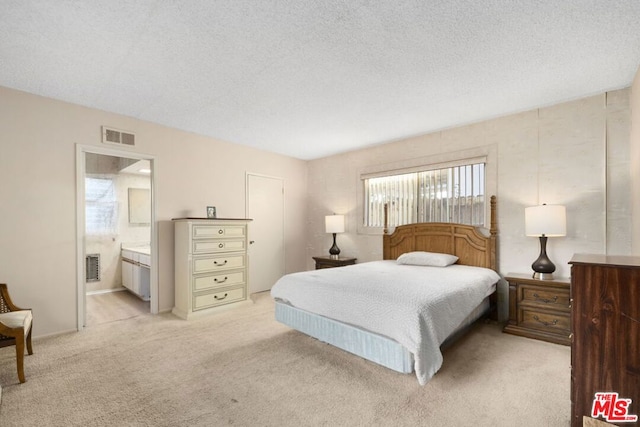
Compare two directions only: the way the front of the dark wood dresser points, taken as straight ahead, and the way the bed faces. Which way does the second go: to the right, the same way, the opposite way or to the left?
to the left

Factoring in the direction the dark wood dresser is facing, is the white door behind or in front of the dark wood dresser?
in front

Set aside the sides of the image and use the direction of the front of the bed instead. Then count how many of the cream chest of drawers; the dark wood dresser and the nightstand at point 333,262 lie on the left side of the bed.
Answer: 1

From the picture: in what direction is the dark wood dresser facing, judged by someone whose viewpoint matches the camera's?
facing to the left of the viewer

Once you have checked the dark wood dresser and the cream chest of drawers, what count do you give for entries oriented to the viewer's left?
1

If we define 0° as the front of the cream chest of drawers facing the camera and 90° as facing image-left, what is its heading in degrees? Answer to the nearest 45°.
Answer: approximately 315°

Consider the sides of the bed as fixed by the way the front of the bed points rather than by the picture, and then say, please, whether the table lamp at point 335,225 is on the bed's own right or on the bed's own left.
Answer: on the bed's own right

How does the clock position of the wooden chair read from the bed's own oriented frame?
The wooden chair is roughly at 1 o'clock from the bed.

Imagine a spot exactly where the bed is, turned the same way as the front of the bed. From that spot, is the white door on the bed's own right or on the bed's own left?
on the bed's own right

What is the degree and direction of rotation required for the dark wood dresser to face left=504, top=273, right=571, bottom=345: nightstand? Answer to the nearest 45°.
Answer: approximately 90° to its right

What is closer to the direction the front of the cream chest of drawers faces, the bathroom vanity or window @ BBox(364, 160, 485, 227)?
the window

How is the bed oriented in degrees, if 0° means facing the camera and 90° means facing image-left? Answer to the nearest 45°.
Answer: approximately 45°
